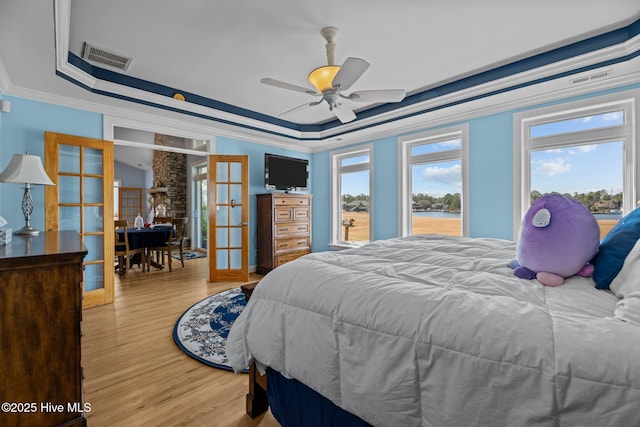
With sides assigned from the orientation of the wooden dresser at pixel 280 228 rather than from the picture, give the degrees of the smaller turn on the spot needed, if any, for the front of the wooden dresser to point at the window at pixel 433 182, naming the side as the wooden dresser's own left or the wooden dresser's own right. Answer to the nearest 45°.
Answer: approximately 45° to the wooden dresser's own left

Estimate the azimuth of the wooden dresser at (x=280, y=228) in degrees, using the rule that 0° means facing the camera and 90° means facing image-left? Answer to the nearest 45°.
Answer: approximately 315°

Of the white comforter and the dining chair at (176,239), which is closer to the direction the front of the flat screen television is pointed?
the white comforter

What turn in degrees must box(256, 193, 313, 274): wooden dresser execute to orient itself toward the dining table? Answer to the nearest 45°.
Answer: approximately 135° to its right

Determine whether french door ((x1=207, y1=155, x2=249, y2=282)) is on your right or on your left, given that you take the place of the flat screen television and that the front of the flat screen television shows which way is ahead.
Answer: on your right

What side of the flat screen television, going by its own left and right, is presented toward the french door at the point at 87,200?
right

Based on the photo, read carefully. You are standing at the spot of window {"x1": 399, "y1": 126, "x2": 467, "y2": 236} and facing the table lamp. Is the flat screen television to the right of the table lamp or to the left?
right

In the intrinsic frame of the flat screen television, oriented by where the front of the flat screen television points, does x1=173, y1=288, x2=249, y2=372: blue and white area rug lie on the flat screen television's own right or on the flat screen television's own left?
on the flat screen television's own right

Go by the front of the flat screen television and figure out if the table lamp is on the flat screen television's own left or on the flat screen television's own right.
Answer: on the flat screen television's own right

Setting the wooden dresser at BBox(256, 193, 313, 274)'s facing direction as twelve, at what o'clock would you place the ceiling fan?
The ceiling fan is roughly at 1 o'clock from the wooden dresser.

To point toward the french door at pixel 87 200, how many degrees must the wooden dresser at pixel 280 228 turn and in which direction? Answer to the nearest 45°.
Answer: approximately 90° to its right
